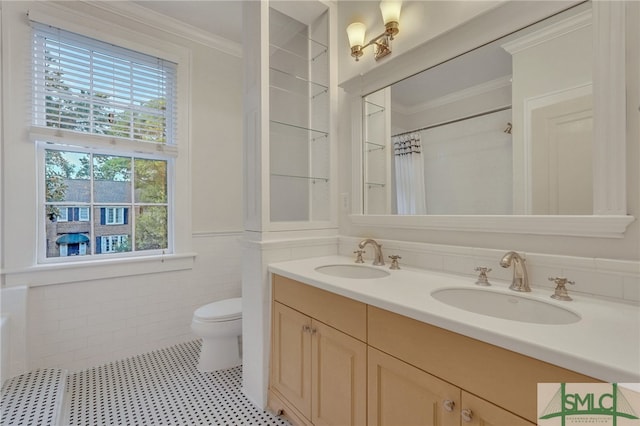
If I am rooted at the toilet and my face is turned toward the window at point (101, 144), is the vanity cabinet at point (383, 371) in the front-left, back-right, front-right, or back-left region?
back-left

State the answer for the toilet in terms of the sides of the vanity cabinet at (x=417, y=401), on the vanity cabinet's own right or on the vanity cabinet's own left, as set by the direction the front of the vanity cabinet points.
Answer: on the vanity cabinet's own right

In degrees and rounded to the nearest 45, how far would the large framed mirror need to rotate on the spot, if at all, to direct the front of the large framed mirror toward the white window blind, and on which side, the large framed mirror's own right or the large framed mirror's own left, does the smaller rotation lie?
approximately 45° to the large framed mirror's own right

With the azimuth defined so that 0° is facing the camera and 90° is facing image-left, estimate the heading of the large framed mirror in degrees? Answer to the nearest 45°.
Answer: approximately 45°

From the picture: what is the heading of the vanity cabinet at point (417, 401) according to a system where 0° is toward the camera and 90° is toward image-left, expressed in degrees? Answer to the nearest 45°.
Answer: approximately 45°

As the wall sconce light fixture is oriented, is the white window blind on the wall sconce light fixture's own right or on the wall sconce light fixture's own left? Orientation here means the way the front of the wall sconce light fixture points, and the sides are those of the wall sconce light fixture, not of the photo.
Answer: on the wall sconce light fixture's own right
